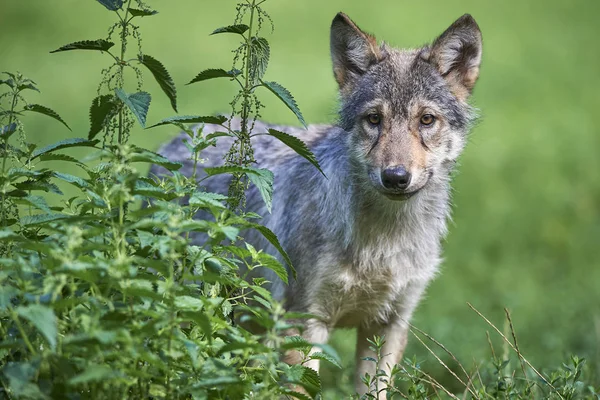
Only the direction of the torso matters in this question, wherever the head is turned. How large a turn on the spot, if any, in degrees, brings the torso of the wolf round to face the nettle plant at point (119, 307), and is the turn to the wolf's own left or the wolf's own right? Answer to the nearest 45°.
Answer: approximately 90° to the wolf's own right

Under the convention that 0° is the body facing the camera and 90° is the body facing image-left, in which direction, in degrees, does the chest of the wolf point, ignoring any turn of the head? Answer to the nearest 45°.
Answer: approximately 315°
